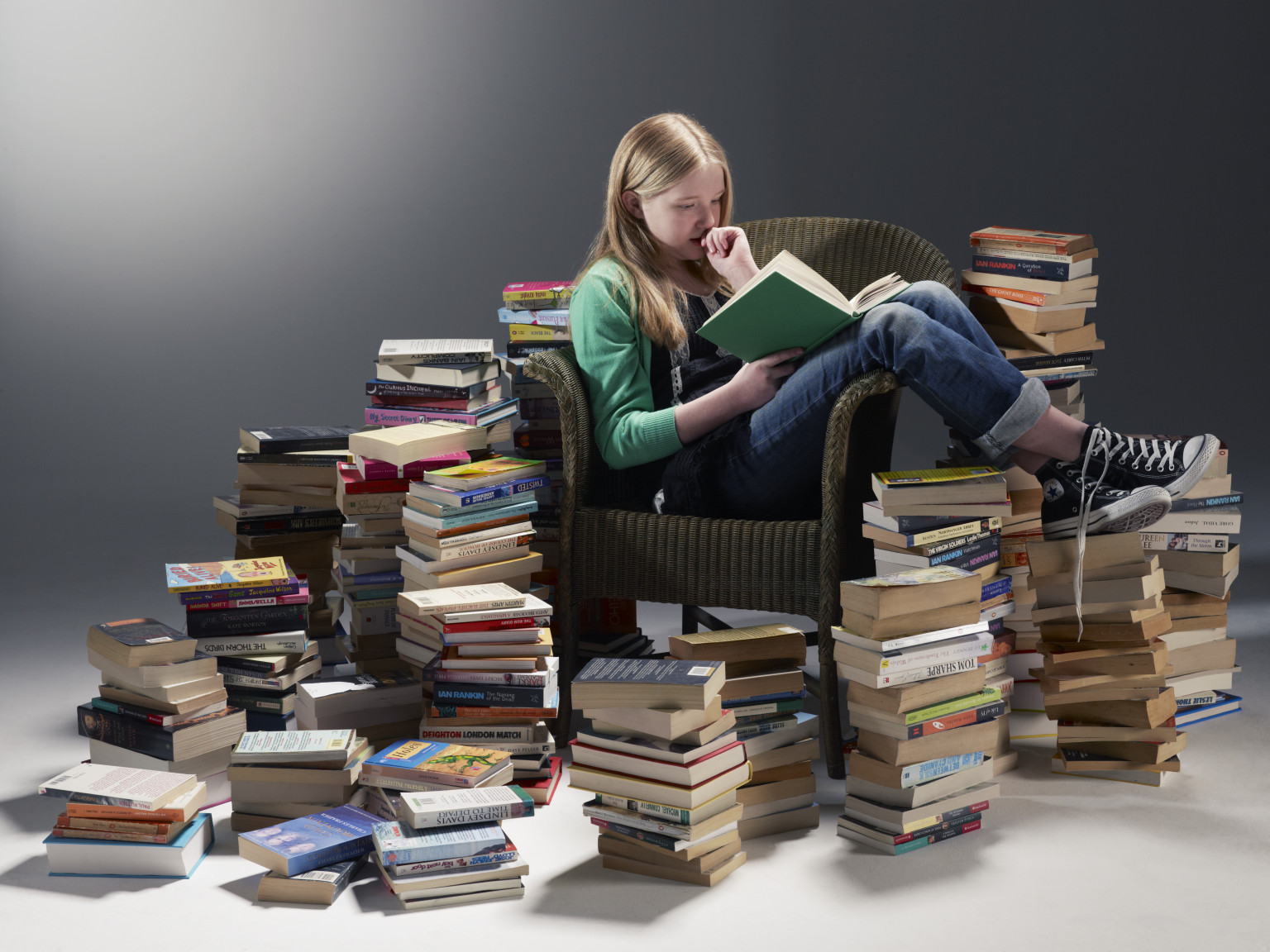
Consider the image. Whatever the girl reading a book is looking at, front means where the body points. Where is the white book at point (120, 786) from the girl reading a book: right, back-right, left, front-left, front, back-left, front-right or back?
back-right

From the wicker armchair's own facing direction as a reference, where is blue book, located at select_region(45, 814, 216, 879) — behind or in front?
in front

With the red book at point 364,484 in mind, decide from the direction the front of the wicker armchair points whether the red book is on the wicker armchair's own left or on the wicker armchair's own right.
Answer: on the wicker armchair's own right

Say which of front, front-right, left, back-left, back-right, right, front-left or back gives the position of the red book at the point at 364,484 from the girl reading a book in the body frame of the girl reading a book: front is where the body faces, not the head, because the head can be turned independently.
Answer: back

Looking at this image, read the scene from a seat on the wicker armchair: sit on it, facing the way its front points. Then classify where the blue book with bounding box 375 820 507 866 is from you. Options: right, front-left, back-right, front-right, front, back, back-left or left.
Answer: front

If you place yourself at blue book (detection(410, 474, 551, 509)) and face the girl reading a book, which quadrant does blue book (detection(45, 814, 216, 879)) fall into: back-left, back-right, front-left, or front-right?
back-right

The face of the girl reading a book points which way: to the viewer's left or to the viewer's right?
to the viewer's right

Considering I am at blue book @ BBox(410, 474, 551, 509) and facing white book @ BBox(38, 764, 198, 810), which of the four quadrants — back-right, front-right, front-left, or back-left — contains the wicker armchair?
back-left

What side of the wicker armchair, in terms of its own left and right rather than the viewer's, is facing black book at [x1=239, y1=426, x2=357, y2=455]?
right

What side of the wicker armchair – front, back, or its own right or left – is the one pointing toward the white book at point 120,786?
front

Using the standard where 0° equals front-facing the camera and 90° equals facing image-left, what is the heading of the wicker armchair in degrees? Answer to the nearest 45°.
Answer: approximately 45°

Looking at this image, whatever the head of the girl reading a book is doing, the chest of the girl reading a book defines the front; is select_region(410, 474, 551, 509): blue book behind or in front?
behind

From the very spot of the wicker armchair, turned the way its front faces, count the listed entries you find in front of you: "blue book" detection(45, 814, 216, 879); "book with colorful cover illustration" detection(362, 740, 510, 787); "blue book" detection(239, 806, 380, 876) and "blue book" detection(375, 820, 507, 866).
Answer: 4

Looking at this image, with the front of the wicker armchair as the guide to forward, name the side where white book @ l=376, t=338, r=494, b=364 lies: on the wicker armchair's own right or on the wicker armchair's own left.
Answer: on the wicker armchair's own right

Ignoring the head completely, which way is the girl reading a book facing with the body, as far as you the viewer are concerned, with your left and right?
facing to the right of the viewer
